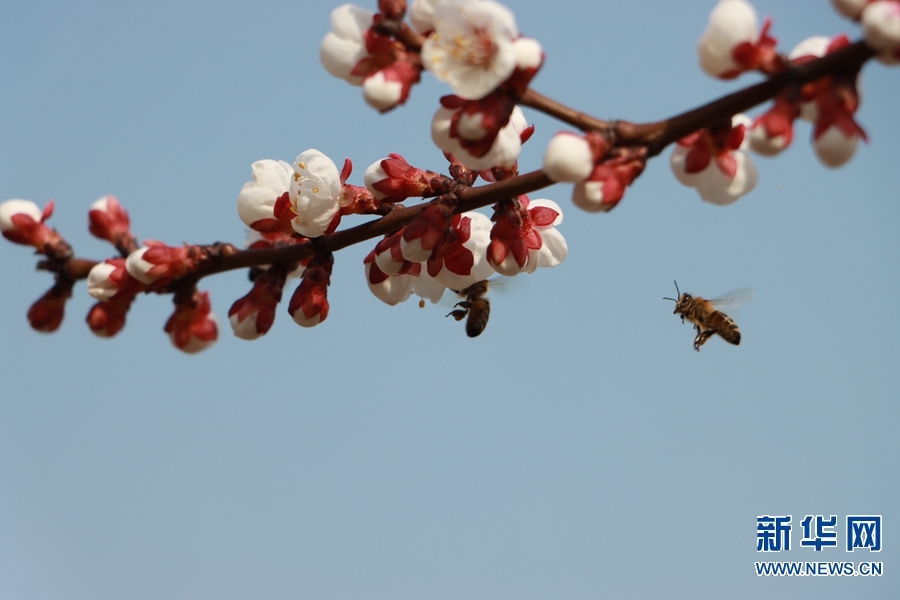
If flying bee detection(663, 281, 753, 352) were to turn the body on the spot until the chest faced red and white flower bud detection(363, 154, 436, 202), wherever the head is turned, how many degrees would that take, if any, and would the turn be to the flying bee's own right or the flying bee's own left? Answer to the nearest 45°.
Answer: approximately 45° to the flying bee's own left

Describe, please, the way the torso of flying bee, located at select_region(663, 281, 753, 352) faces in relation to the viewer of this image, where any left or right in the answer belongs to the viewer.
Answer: facing to the left of the viewer

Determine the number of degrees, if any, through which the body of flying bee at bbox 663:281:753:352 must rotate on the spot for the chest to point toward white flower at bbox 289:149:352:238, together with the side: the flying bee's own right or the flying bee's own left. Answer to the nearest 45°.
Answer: approximately 45° to the flying bee's own left

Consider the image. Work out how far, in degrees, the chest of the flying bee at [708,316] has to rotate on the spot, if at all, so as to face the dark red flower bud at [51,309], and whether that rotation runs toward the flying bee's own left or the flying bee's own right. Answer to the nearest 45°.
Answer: approximately 45° to the flying bee's own left

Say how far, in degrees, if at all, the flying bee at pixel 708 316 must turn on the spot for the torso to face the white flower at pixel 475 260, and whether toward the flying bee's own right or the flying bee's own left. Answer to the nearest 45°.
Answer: approximately 45° to the flying bee's own left

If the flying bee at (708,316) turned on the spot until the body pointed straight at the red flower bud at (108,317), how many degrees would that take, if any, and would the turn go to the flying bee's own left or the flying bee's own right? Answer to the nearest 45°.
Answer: approximately 45° to the flying bee's own left
